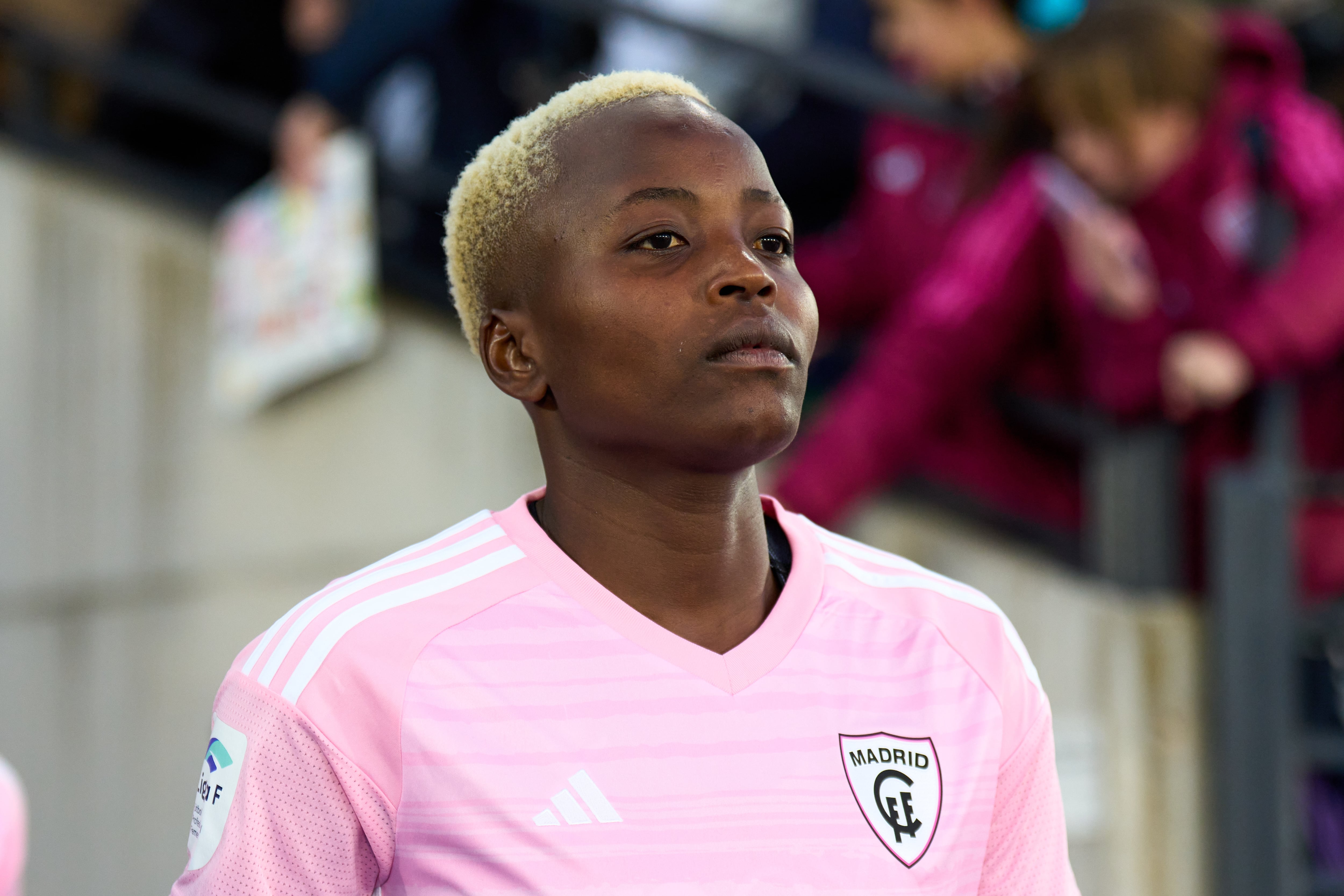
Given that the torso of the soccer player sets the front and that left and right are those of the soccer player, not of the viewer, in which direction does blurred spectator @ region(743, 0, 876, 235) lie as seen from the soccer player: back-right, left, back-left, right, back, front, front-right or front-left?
back-left

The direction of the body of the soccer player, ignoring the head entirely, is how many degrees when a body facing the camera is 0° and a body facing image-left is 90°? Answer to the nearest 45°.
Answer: approximately 315°

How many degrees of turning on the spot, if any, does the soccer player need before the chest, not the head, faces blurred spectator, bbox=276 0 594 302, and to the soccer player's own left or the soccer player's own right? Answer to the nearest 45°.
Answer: approximately 135° to the soccer player's own left

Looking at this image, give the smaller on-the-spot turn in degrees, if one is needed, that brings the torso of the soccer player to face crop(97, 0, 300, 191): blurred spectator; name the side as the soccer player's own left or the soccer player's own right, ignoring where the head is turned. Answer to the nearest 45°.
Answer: approximately 180°

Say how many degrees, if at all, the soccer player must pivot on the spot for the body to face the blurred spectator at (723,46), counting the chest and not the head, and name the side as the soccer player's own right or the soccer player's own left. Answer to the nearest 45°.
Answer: approximately 135° to the soccer player's own left

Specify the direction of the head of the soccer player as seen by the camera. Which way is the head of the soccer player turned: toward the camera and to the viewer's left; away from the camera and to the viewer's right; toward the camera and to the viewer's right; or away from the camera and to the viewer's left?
toward the camera and to the viewer's right

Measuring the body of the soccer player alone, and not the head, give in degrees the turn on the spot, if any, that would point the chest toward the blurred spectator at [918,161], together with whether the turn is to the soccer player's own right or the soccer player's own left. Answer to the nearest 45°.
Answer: approximately 135° to the soccer player's own left
